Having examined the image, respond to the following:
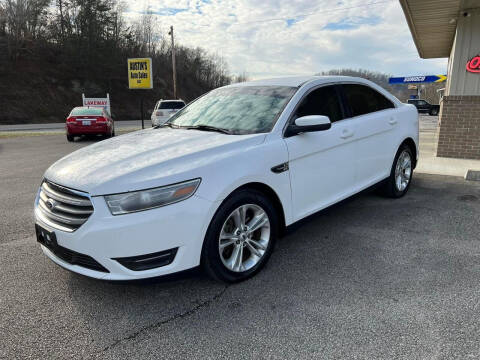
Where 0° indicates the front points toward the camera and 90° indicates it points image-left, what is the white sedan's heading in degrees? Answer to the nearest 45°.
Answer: approximately 45°

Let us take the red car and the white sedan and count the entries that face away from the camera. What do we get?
1

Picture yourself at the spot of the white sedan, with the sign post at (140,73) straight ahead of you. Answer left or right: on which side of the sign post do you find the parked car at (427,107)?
right

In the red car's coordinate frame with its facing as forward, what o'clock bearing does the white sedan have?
The white sedan is roughly at 6 o'clock from the red car.

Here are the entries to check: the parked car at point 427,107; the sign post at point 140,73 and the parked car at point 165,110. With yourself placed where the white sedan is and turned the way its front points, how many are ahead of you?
0

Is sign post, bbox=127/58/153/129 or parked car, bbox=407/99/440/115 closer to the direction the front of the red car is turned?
the sign post

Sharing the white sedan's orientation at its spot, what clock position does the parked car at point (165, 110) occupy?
The parked car is roughly at 4 o'clock from the white sedan.

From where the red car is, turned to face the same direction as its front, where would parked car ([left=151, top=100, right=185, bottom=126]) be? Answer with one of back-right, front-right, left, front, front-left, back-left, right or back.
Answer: front-right

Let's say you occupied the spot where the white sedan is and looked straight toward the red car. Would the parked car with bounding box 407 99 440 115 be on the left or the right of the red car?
right

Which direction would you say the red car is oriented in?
away from the camera

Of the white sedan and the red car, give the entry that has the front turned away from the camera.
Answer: the red car

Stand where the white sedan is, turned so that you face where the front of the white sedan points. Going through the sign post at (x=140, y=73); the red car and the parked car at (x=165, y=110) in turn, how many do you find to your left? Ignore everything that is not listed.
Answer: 0

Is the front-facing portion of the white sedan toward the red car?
no

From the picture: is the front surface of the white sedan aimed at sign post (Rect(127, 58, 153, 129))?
no

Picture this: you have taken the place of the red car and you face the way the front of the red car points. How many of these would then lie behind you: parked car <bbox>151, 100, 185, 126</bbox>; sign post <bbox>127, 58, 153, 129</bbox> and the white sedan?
1

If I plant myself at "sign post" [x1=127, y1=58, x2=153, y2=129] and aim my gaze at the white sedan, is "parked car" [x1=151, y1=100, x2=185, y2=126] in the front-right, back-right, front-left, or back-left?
front-left

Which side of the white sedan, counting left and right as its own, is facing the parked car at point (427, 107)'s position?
back
